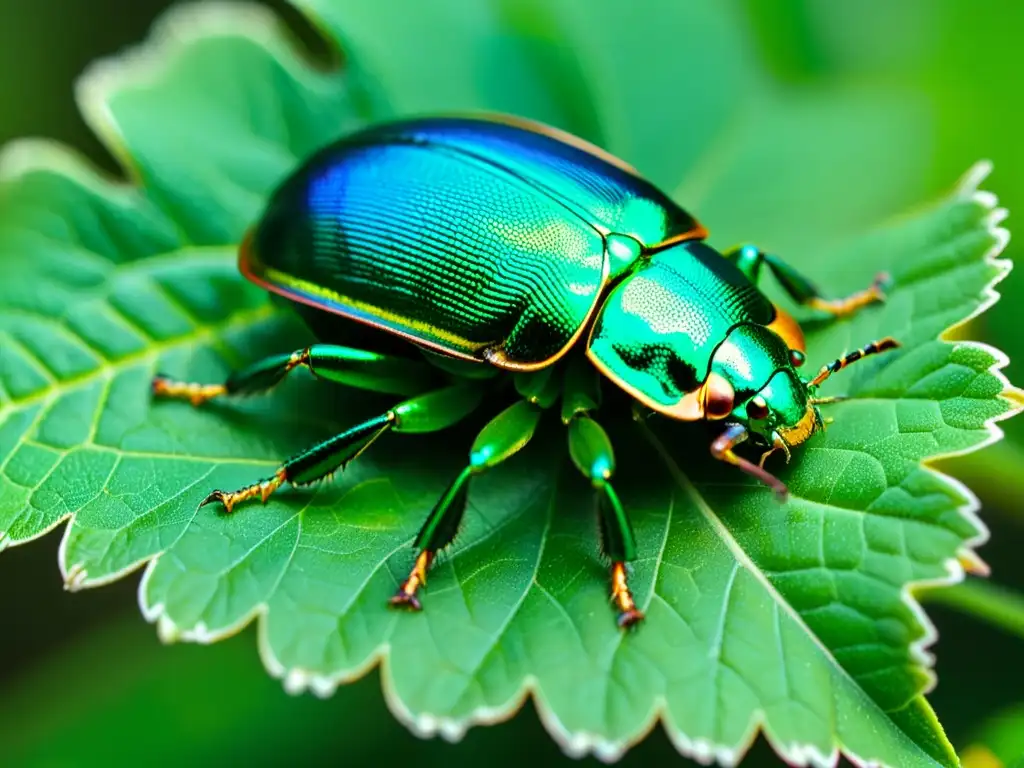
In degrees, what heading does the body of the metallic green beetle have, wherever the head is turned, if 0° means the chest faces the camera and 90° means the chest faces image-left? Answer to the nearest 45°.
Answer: approximately 315°
